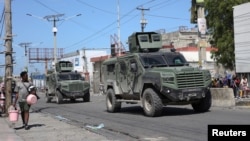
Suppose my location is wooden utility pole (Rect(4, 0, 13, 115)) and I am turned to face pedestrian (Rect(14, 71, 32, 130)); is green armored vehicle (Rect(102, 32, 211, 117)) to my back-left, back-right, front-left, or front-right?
front-left

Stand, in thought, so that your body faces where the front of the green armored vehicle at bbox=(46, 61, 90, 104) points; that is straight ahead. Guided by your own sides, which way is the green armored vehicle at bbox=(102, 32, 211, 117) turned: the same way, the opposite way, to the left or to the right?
the same way

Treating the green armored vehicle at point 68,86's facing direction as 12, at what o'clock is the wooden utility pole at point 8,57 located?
The wooden utility pole is roughly at 2 o'clock from the green armored vehicle.

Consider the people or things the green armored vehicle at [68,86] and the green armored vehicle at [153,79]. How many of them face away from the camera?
0

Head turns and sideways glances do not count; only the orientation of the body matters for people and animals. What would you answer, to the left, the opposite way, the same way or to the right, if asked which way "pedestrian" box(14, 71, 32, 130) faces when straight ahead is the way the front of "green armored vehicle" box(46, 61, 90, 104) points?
the same way

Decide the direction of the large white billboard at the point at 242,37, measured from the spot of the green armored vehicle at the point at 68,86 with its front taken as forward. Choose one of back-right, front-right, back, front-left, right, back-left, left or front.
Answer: front-left

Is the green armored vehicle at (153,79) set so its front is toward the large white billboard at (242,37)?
no

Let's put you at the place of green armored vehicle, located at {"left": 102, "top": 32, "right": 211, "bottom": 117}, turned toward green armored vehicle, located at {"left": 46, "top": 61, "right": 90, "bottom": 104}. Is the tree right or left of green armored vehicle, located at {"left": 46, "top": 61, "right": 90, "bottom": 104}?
right

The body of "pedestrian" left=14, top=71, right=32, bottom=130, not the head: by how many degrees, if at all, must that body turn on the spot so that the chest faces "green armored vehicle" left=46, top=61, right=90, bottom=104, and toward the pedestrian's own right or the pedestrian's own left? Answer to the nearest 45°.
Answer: approximately 135° to the pedestrian's own left

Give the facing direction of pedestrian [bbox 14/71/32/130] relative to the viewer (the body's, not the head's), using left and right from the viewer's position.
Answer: facing the viewer and to the right of the viewer

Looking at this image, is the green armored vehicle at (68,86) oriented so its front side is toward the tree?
no

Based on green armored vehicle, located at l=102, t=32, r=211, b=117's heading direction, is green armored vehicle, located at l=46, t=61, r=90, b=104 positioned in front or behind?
behind

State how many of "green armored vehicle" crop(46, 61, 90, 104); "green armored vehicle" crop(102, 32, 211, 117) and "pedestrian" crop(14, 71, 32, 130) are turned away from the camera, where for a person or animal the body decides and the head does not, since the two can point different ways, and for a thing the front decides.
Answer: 0
